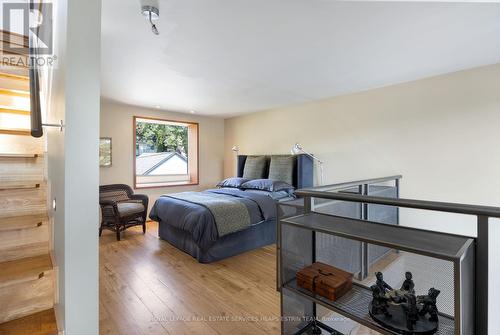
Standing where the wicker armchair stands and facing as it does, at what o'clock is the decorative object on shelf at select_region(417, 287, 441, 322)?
The decorative object on shelf is roughly at 1 o'clock from the wicker armchair.

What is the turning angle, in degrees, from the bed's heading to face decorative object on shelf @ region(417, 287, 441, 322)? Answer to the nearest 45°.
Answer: approximately 45° to its left

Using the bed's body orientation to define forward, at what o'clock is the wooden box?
The wooden box is roughly at 10 o'clock from the bed.

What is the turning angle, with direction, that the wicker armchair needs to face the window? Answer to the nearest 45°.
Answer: approximately 90° to its left

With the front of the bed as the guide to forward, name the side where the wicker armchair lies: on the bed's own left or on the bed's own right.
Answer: on the bed's own right

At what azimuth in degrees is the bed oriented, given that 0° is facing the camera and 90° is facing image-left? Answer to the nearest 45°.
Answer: approximately 45°

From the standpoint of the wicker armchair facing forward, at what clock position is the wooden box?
The wooden box is roughly at 1 o'clock from the wicker armchair.

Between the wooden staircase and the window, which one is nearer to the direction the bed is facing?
the wooden staircase

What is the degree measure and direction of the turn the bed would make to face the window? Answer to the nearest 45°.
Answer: approximately 90° to its right

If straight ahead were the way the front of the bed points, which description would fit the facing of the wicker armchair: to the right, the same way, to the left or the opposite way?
to the left

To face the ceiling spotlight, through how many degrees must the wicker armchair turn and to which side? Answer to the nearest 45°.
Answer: approximately 45° to its right

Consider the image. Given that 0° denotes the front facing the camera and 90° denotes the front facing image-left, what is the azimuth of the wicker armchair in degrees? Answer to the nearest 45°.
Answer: approximately 315°
